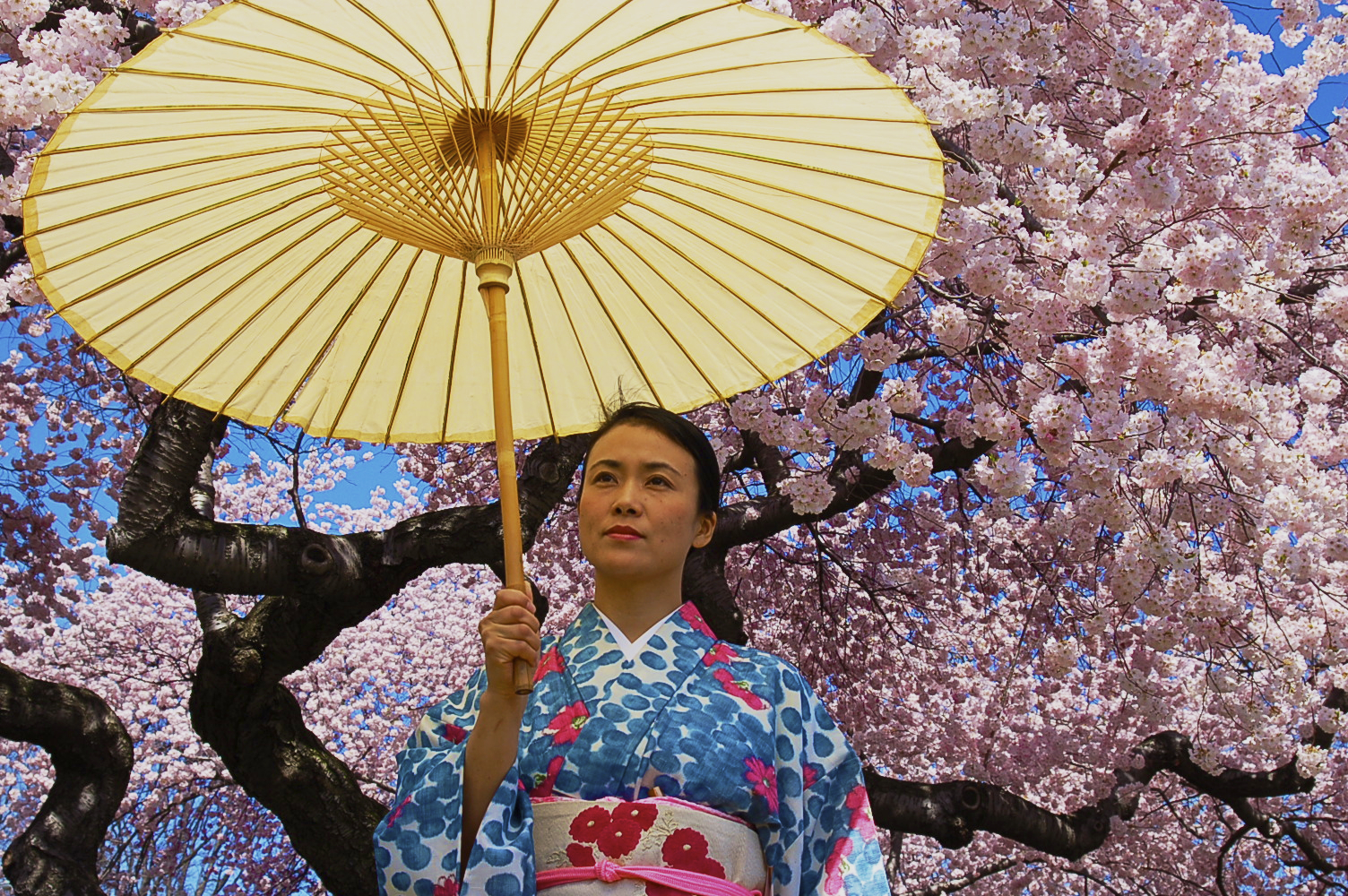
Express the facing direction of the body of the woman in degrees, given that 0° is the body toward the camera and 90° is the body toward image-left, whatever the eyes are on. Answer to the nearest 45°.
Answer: approximately 0°

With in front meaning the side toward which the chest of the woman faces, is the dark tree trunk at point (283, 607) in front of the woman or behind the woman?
behind
